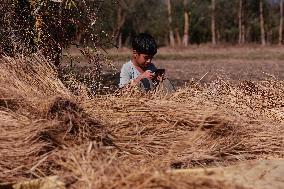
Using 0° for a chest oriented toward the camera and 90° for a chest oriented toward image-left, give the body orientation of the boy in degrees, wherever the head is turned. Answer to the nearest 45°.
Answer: approximately 315°

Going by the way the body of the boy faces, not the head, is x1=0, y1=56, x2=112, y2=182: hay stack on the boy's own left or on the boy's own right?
on the boy's own right
